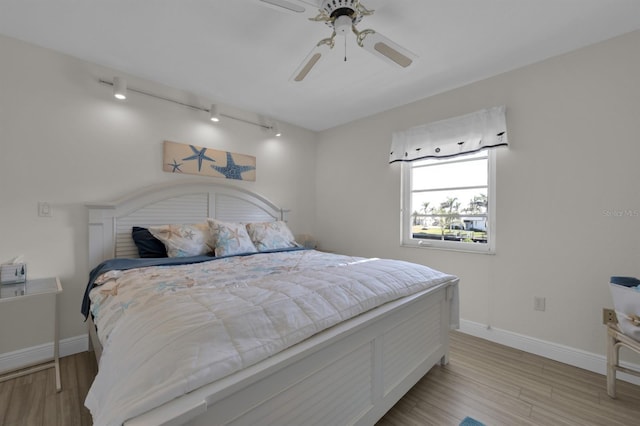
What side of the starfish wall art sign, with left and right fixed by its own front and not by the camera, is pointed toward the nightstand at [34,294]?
right

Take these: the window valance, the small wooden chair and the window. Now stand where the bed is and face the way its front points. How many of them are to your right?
0

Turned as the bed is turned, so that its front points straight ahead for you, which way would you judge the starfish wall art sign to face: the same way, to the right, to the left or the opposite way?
the same way

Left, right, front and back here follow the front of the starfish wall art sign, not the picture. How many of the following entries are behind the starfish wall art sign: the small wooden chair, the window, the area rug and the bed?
0

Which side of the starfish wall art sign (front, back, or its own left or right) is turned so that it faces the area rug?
front

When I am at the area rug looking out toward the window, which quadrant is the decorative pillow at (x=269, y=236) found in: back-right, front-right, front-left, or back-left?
front-left

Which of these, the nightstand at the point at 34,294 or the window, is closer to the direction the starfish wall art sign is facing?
the window

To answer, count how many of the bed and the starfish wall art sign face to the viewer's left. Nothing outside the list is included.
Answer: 0

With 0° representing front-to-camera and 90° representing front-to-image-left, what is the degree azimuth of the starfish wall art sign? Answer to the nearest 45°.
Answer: approximately 315°

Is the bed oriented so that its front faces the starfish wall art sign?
no

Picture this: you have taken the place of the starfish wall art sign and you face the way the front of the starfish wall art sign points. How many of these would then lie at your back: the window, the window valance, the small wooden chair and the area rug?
0

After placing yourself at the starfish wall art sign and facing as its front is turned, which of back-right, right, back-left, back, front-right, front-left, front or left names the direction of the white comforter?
front-right

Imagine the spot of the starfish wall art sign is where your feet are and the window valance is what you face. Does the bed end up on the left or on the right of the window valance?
right

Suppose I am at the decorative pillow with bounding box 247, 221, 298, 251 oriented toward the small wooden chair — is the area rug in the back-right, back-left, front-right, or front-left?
front-right

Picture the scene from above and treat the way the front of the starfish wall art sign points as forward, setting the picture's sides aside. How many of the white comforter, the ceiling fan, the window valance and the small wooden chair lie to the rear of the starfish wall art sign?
0

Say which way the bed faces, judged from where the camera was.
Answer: facing the viewer and to the right of the viewer
